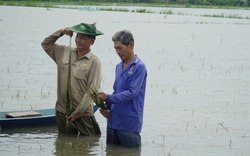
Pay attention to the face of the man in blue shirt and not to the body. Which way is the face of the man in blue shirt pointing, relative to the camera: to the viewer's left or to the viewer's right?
to the viewer's left

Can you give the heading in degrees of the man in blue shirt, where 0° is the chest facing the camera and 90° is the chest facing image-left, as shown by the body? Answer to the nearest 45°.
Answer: approximately 45°

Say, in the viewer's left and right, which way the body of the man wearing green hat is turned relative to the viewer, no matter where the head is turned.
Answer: facing the viewer and to the left of the viewer

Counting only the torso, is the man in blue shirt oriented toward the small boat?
no

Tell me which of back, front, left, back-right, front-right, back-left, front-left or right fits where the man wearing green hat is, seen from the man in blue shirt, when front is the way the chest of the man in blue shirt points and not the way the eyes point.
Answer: right
